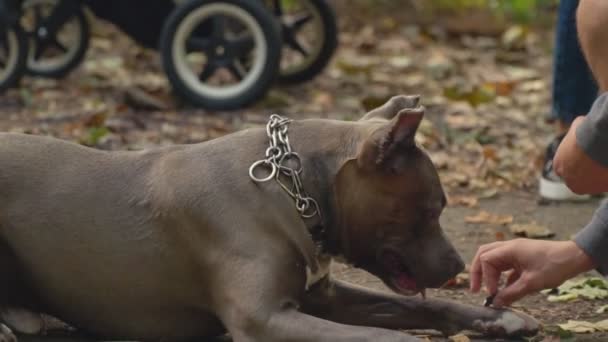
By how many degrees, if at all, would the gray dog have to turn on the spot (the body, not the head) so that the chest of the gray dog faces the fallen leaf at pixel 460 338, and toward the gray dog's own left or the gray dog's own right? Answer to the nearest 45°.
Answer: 0° — it already faces it

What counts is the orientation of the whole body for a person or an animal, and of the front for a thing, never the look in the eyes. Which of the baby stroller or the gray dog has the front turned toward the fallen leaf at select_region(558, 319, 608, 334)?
the gray dog

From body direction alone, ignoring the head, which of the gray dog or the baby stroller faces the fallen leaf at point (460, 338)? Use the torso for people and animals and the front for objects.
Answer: the gray dog

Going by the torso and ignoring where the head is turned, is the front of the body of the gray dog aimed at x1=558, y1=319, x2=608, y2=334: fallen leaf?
yes

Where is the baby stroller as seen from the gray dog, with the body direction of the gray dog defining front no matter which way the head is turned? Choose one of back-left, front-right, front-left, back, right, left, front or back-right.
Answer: left

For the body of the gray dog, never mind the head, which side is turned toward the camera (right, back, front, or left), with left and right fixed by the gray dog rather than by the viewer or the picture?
right

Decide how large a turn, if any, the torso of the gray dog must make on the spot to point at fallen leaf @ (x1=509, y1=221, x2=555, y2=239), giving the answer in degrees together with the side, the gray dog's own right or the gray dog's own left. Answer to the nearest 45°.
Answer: approximately 45° to the gray dog's own left

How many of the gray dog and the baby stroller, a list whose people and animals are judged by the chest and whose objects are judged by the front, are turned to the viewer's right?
1

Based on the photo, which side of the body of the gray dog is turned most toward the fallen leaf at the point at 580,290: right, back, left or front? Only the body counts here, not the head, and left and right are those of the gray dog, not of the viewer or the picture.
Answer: front
